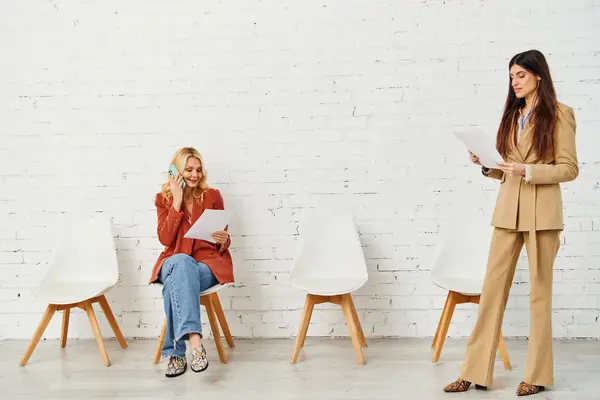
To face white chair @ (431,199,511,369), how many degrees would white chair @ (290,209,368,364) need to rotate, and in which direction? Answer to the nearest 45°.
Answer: approximately 90° to its left

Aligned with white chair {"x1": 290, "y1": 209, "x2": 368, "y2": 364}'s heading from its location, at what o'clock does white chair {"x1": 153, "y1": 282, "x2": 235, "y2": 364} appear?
white chair {"x1": 153, "y1": 282, "x2": 235, "y2": 364} is roughly at 2 o'clock from white chair {"x1": 290, "y1": 209, "x2": 368, "y2": 364}.

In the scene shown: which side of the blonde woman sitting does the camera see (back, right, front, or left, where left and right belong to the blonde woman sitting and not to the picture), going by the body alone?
front

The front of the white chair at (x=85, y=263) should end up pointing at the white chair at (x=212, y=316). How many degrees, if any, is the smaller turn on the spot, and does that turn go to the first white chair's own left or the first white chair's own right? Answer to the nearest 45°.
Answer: approximately 90° to the first white chair's own left

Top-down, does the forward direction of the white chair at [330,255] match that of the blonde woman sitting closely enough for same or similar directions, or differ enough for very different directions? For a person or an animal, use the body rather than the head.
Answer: same or similar directions

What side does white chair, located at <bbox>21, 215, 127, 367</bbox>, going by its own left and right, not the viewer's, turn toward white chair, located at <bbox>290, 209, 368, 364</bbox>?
left

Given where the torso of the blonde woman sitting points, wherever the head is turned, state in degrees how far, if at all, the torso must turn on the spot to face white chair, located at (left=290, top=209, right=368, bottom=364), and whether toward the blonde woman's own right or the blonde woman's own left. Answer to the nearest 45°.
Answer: approximately 90° to the blonde woman's own left

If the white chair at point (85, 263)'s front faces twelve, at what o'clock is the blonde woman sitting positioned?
The blonde woman sitting is roughly at 9 o'clock from the white chair.

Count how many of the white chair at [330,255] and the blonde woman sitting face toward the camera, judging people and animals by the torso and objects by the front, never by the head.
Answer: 2

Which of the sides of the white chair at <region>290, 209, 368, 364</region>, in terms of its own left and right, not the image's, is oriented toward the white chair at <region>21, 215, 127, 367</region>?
right

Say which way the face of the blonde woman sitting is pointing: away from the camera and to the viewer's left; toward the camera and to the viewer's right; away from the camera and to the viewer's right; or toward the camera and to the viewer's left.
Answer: toward the camera and to the viewer's right

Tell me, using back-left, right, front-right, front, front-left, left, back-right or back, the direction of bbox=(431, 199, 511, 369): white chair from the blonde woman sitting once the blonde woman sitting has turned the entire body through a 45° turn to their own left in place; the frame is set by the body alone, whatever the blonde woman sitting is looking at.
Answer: front-left

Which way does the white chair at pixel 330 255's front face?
toward the camera
